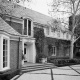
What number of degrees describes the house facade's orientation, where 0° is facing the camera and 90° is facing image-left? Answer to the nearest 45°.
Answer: approximately 315°
